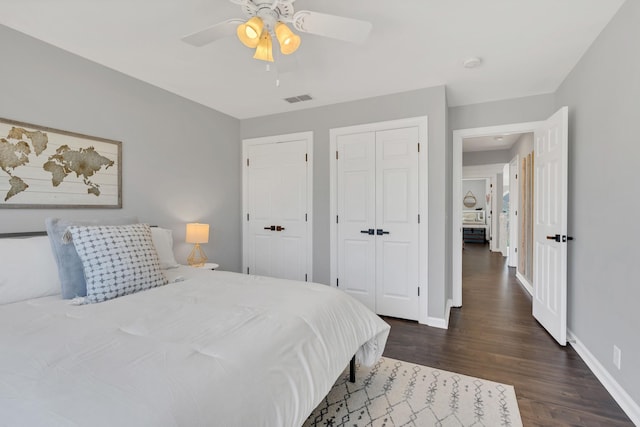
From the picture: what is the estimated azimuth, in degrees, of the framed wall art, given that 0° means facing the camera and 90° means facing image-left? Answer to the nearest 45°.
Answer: approximately 315°

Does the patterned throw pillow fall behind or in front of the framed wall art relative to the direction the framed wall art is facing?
in front

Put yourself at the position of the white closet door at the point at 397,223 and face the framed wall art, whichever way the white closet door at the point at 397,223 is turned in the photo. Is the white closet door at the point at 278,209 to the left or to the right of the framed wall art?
right

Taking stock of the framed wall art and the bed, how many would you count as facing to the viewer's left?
0

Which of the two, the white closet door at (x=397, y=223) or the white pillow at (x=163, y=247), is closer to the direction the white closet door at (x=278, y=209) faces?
the white pillow

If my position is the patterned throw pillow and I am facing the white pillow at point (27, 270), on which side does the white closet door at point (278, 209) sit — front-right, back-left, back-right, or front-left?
back-right

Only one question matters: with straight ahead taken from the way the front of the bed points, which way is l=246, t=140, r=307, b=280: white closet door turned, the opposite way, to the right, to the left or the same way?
to the right

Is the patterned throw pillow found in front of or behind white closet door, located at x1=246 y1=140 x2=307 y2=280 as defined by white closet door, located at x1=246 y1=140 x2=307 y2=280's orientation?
in front

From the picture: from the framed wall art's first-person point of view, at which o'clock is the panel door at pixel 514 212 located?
The panel door is roughly at 11 o'clock from the framed wall art.

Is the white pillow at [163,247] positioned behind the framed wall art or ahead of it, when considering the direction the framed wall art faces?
ahead

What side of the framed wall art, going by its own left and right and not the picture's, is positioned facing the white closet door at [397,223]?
front

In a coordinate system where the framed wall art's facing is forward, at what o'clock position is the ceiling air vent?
The ceiling air vent is roughly at 11 o'clock from the framed wall art.

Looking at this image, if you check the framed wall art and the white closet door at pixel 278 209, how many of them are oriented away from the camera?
0

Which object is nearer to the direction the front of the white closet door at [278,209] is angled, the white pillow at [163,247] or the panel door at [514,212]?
the white pillow

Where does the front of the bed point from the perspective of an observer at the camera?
facing the viewer and to the right of the viewer

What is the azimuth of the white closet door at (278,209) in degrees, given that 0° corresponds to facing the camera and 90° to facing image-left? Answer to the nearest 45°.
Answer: approximately 45°
